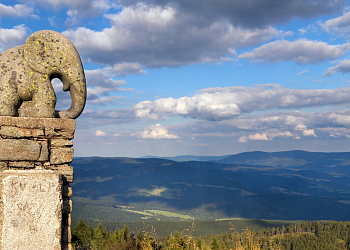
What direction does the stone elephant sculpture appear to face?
to the viewer's right
